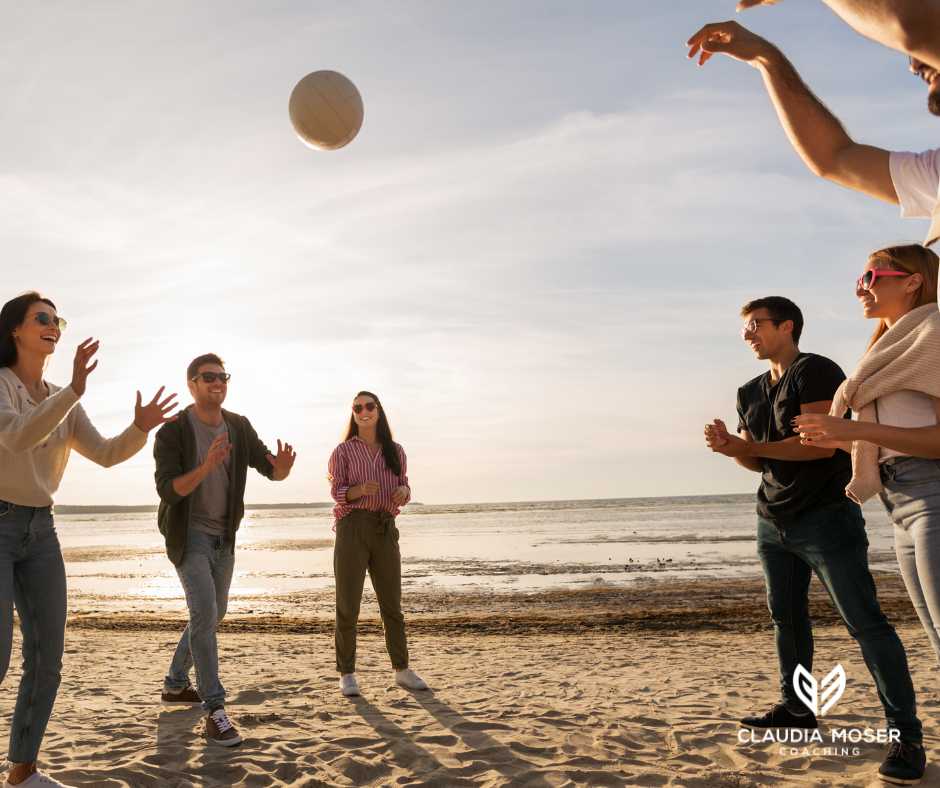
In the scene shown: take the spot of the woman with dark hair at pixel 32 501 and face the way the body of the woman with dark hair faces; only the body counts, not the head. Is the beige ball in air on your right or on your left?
on your left

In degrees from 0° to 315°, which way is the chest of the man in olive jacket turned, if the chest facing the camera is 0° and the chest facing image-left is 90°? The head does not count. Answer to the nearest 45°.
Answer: approximately 315°

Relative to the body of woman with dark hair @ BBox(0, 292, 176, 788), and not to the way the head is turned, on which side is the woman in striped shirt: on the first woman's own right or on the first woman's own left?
on the first woman's own left

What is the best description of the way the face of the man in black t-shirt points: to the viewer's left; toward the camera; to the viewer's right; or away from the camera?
to the viewer's left

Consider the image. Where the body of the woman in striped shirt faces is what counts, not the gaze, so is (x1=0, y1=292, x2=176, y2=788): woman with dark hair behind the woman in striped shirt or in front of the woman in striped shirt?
in front

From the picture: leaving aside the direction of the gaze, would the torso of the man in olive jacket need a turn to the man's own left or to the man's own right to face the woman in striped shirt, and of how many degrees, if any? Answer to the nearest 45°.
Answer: approximately 90° to the man's own left

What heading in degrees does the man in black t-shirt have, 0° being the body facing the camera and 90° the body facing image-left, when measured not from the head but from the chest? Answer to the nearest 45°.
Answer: approximately 45°

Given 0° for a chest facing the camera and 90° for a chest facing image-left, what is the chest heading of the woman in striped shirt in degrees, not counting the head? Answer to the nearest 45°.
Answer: approximately 0°

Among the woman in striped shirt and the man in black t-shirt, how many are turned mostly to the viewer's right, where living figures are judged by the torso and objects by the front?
0

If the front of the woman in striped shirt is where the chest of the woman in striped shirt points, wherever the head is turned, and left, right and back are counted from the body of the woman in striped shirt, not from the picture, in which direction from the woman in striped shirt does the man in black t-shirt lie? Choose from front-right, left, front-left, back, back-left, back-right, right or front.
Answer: front-left

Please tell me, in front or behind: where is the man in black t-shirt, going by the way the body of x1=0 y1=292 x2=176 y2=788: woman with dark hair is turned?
in front

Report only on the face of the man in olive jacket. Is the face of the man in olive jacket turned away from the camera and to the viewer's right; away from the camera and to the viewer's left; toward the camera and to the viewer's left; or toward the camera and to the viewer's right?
toward the camera and to the viewer's right

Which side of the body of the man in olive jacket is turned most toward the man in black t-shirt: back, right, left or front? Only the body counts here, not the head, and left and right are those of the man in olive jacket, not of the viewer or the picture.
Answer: front
